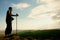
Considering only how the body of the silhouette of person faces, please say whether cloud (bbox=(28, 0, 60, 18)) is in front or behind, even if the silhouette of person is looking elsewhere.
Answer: in front

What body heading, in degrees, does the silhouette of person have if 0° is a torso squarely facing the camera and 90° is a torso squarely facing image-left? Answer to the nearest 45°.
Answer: approximately 270°
